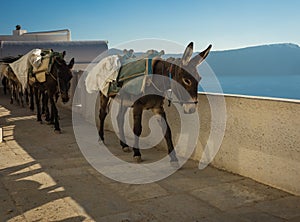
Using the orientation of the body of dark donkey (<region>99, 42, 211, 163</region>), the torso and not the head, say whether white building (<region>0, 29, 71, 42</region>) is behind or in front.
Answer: behind

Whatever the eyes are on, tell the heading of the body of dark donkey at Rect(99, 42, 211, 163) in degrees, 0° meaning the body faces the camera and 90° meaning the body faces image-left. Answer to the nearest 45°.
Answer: approximately 315°

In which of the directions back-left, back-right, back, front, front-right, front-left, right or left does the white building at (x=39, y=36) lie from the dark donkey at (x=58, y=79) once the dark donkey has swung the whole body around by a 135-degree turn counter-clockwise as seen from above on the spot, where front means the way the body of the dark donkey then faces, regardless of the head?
front

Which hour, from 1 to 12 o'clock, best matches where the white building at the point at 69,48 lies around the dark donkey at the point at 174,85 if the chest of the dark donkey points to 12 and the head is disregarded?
The white building is roughly at 7 o'clock from the dark donkey.

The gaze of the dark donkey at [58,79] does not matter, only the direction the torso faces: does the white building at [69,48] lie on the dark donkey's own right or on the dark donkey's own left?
on the dark donkey's own left

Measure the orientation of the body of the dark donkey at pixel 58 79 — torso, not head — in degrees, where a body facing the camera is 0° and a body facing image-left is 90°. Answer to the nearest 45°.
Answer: approximately 315°

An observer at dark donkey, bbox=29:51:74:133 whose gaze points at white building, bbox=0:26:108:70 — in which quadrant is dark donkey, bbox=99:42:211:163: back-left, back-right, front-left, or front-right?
back-right

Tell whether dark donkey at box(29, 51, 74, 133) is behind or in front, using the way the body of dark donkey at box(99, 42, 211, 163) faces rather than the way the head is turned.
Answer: behind

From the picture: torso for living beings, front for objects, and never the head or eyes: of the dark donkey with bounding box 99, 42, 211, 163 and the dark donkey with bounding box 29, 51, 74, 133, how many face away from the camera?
0

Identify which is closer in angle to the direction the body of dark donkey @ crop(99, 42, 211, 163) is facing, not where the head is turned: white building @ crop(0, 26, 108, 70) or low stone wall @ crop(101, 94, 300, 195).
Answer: the low stone wall

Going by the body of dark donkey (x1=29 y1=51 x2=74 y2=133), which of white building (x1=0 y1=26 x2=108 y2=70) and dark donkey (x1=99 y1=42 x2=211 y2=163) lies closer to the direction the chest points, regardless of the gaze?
the dark donkey
